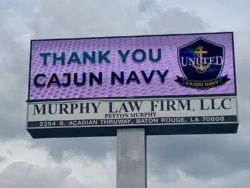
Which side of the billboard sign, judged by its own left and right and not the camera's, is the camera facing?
front
